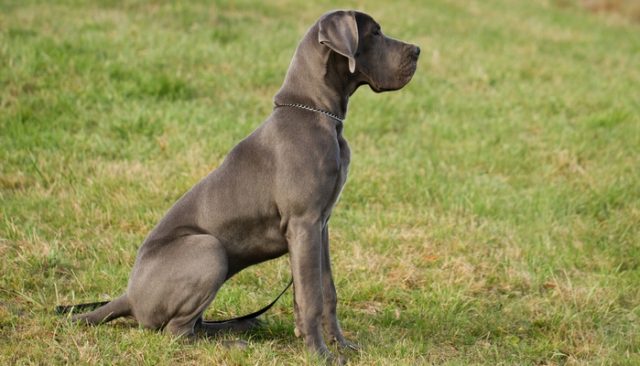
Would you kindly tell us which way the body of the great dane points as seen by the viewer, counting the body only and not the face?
to the viewer's right
